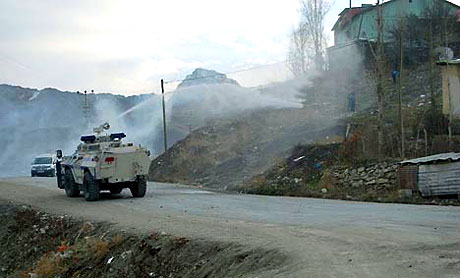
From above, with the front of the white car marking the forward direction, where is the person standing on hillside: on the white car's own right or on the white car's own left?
on the white car's own left

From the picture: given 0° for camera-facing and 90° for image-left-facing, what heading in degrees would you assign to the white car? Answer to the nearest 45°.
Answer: approximately 45°

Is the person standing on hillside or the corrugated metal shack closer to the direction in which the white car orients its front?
the corrugated metal shack

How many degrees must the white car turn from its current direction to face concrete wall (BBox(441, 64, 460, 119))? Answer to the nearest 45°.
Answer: approximately 90° to its left

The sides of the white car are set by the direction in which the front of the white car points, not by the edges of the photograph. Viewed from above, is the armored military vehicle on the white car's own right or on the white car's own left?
on the white car's own left

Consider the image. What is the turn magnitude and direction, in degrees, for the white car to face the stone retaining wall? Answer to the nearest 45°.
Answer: approximately 90° to its left

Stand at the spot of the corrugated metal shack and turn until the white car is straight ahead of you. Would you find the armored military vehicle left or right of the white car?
left

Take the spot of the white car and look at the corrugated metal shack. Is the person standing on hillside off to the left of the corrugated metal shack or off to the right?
left
